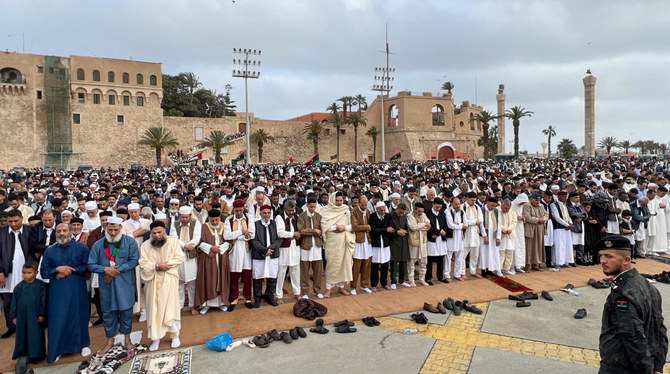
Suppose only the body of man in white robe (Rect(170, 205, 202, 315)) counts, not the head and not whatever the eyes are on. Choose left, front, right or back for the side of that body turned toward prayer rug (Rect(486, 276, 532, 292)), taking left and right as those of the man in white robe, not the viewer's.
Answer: left

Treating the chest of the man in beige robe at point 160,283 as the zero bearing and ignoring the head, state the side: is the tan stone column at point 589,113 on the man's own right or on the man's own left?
on the man's own left

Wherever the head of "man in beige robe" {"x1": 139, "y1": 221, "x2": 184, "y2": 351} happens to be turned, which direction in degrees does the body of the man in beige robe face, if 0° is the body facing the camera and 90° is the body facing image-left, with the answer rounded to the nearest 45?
approximately 0°

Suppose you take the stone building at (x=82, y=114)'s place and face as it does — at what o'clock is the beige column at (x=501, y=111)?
The beige column is roughly at 9 o'clock from the stone building.

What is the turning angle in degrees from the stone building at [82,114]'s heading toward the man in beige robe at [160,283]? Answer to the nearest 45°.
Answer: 0° — it already faces them

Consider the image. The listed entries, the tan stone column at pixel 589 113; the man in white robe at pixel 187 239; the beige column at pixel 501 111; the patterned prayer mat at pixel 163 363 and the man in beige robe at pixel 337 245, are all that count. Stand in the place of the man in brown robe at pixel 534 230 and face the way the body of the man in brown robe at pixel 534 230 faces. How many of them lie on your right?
3

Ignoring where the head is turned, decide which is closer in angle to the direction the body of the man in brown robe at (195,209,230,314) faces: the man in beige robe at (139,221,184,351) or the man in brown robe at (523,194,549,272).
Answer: the man in beige robe

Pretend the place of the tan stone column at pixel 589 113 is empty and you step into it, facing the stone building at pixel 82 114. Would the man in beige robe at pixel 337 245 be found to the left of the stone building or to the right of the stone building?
left
